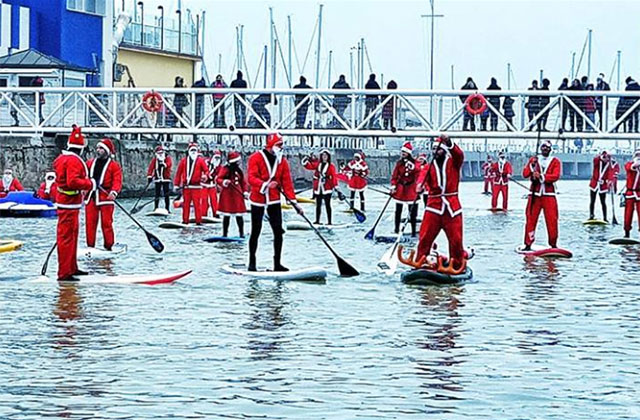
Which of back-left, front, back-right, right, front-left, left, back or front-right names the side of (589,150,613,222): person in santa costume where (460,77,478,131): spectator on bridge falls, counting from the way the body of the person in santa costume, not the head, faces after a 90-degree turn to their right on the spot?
front-right

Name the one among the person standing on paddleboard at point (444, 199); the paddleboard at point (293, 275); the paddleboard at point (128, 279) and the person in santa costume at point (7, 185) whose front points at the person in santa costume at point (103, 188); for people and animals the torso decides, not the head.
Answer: the person in santa costume at point (7, 185)

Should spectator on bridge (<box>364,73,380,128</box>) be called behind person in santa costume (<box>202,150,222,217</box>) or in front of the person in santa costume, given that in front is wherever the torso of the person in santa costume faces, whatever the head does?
behind

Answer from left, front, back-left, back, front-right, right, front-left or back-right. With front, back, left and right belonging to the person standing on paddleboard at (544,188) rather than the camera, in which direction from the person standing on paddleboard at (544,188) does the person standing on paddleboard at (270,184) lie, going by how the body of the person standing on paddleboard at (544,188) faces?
front-right

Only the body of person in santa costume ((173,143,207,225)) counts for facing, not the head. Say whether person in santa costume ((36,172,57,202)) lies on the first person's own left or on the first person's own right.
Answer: on the first person's own right

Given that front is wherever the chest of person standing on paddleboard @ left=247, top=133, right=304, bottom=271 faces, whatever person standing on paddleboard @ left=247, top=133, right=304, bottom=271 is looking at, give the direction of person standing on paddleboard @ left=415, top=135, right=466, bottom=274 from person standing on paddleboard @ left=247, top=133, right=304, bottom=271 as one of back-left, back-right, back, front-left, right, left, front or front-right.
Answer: front-left

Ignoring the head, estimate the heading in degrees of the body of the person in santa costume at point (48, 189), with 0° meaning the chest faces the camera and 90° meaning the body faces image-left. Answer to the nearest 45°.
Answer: approximately 45°

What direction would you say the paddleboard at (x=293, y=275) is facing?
to the viewer's right

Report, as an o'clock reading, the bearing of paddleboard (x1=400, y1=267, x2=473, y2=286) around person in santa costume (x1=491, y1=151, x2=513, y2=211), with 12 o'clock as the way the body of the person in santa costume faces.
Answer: The paddleboard is roughly at 12 o'clock from the person in santa costume.

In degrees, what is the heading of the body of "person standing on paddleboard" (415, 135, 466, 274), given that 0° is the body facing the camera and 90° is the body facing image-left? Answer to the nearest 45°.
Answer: approximately 0°

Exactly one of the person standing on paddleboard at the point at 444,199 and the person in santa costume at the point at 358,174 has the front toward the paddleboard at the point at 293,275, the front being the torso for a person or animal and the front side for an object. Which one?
the person in santa costume
